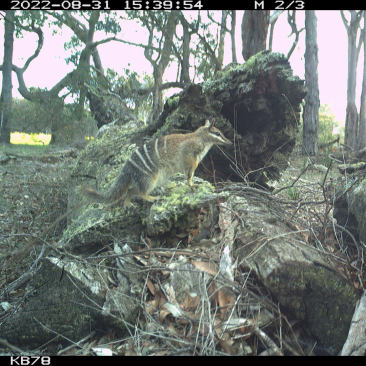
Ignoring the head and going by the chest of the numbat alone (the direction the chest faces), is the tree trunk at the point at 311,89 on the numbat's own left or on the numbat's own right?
on the numbat's own left

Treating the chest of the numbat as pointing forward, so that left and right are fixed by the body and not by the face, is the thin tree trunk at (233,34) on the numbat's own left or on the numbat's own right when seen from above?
on the numbat's own left

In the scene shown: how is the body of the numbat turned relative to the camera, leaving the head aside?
to the viewer's right

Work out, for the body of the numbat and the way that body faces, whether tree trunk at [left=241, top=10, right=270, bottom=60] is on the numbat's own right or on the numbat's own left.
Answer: on the numbat's own left

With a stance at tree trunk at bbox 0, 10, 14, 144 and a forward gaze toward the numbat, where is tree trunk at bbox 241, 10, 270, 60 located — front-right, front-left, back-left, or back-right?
front-left

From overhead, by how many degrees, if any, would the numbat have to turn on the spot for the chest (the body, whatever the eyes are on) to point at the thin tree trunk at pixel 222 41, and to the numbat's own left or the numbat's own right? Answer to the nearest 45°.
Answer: approximately 90° to the numbat's own left

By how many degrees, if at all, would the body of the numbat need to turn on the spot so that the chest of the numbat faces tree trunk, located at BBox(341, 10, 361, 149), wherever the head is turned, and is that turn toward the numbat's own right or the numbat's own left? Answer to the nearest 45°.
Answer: approximately 45° to the numbat's own left

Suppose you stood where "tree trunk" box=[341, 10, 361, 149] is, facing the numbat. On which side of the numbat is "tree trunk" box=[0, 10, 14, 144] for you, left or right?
right
